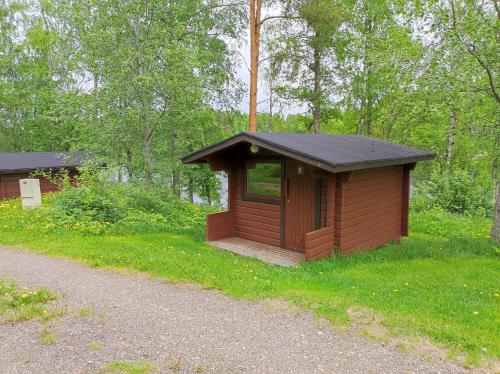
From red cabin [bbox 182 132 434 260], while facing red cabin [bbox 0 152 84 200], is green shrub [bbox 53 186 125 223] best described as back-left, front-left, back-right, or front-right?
front-left

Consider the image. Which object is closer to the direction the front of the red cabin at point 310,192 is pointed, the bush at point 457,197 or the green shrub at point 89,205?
the green shrub

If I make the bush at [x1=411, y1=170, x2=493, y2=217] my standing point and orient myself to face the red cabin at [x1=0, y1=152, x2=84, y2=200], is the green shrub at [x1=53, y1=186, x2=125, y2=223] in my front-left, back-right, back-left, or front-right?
front-left

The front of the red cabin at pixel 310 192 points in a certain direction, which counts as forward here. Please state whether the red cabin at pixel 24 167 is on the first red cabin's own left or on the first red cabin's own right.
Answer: on the first red cabin's own right

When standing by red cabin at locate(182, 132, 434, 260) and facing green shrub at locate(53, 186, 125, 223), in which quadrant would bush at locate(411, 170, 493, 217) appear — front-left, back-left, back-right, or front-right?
back-right

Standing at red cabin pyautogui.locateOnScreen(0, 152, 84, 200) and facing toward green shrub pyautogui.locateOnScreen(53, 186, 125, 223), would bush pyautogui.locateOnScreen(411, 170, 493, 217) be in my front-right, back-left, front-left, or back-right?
front-left

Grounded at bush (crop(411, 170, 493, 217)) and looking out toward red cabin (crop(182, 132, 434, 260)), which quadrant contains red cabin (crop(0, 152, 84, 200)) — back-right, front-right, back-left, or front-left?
front-right

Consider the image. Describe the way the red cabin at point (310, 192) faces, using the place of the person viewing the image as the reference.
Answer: facing the viewer and to the left of the viewer

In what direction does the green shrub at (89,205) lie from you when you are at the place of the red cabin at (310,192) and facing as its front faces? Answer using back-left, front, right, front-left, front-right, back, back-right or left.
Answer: front-right

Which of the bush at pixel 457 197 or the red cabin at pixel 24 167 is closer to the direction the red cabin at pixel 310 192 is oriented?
the red cabin

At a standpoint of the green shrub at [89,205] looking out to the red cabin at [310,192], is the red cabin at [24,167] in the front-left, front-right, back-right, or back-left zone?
back-left

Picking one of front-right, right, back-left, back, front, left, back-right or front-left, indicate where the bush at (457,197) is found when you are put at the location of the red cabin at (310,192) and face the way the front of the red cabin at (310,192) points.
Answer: back

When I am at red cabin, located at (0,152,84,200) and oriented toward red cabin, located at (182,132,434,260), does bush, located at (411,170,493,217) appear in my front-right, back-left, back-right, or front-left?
front-left
